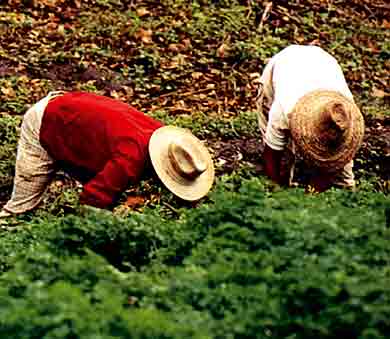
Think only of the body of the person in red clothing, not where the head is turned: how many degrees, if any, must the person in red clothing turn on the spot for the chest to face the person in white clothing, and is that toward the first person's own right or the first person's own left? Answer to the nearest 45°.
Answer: approximately 45° to the first person's own left

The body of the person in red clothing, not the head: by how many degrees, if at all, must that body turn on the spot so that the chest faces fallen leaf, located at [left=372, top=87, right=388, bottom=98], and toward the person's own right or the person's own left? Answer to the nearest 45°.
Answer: approximately 45° to the person's own left

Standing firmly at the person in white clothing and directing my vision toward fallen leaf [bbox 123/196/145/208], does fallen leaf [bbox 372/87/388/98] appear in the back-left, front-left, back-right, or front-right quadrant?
back-right

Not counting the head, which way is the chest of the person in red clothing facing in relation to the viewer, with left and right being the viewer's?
facing to the right of the viewer
